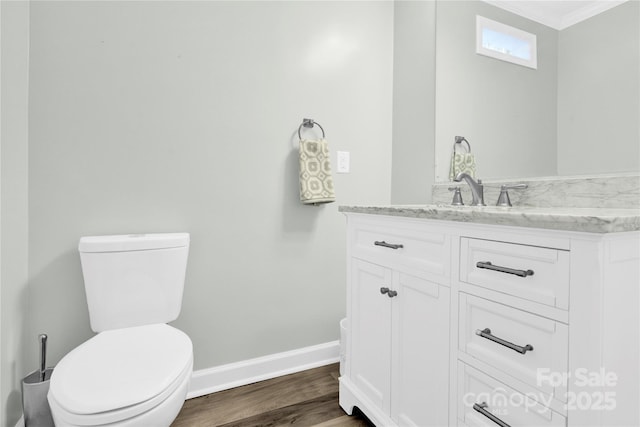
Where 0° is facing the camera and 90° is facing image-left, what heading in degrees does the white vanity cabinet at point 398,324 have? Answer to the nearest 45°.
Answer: approximately 45°

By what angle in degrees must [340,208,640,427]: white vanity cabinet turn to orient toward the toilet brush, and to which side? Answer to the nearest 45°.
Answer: approximately 45° to its right

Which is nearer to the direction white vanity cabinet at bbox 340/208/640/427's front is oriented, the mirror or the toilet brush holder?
the toilet brush holder

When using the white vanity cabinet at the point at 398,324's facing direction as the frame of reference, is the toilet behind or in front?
in front

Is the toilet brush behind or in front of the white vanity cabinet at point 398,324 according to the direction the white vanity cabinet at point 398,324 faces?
in front
